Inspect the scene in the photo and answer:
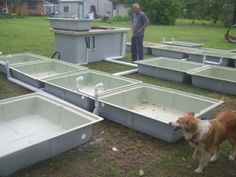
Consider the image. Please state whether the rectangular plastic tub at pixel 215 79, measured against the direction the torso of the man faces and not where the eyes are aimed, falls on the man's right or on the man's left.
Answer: on the man's left

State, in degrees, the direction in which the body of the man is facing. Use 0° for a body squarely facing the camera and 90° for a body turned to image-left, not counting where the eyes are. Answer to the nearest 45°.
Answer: approximately 45°

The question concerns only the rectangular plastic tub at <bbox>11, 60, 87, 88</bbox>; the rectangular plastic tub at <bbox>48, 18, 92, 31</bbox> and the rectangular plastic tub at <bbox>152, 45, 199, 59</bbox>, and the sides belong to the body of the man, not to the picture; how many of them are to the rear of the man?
1

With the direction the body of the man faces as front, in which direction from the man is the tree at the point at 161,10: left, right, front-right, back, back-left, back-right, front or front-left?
back-right

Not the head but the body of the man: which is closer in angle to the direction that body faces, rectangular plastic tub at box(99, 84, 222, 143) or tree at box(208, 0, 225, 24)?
the rectangular plastic tub

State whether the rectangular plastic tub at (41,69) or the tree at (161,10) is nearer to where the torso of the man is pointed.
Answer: the rectangular plastic tub

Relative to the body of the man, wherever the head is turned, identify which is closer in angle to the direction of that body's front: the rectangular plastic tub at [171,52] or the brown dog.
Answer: the brown dog

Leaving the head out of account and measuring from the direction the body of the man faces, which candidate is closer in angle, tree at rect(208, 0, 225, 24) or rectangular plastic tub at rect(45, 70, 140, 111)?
the rectangular plastic tub
